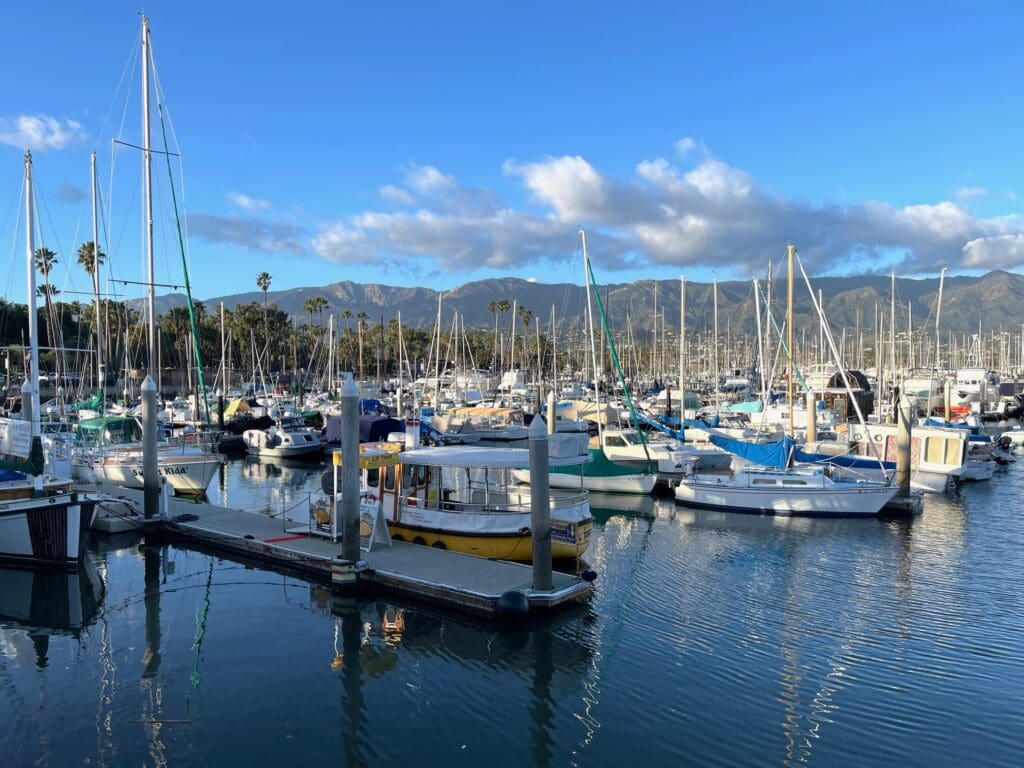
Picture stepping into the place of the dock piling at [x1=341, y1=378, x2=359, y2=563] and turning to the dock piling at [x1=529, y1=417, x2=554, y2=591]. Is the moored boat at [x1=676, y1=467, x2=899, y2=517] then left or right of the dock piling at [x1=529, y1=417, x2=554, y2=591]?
left

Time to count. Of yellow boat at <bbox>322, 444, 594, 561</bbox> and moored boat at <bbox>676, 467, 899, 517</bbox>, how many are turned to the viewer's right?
1

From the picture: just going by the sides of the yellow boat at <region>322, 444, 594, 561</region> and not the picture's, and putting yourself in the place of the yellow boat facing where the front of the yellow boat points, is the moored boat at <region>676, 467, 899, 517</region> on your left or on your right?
on your right
